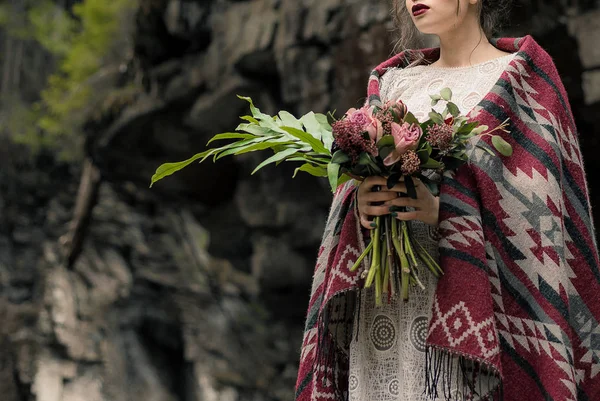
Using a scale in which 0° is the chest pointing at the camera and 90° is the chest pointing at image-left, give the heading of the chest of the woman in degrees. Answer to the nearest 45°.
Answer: approximately 45°
